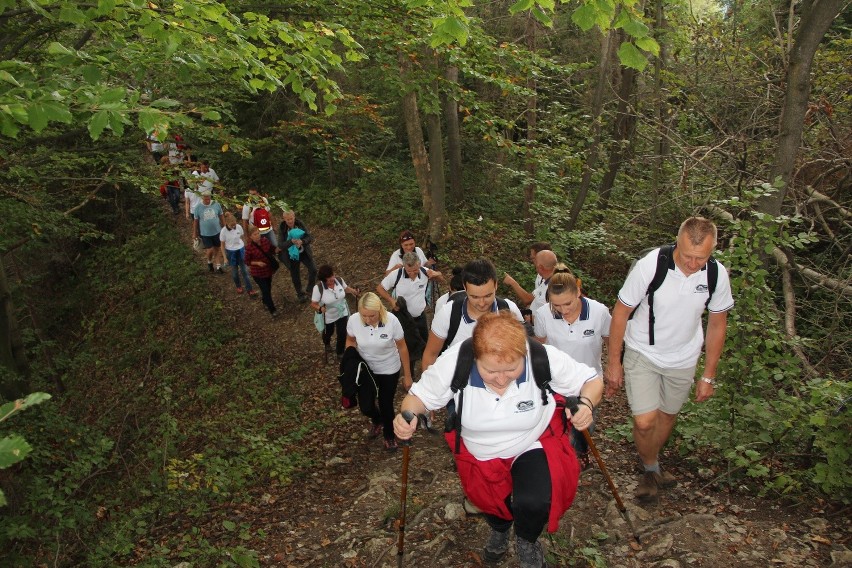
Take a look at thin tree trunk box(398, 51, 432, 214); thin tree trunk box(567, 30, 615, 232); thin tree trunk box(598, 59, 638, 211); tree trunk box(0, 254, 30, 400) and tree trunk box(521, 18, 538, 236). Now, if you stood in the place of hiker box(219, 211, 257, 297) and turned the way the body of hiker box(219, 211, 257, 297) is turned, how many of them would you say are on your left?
4

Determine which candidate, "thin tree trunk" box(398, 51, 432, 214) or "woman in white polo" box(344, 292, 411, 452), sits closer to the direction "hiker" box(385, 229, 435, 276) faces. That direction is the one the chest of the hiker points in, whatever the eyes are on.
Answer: the woman in white polo

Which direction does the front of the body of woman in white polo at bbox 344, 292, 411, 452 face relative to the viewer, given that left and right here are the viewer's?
facing the viewer

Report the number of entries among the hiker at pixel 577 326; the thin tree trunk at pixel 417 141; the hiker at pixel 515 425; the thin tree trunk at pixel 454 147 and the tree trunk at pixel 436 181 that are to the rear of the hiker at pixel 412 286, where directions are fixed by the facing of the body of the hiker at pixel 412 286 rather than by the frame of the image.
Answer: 3

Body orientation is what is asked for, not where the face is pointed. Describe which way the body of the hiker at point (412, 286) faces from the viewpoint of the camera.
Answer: toward the camera

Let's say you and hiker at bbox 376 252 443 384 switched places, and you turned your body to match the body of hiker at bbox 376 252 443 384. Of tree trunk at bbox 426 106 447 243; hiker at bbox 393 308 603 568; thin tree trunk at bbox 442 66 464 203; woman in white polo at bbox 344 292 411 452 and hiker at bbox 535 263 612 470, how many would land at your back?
2

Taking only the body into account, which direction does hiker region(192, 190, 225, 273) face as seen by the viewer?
toward the camera

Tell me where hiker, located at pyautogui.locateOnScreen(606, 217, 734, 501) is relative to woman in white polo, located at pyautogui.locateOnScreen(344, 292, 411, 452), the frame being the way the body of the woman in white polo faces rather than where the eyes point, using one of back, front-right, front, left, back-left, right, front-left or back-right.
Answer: front-left

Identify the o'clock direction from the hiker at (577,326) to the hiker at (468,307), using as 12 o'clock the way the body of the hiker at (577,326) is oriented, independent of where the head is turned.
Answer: the hiker at (468,307) is roughly at 2 o'clock from the hiker at (577,326).

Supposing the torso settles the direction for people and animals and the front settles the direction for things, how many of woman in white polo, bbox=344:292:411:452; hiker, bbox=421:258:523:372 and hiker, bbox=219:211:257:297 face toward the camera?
3

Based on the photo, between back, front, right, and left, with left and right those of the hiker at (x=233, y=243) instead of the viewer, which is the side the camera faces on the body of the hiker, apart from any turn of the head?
front

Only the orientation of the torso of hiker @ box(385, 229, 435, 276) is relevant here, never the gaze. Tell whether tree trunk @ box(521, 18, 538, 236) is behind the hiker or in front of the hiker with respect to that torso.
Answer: behind

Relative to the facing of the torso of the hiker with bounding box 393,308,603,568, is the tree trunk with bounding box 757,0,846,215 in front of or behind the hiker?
behind

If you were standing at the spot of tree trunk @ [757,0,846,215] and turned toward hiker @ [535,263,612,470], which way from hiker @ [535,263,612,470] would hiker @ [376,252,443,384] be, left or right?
right

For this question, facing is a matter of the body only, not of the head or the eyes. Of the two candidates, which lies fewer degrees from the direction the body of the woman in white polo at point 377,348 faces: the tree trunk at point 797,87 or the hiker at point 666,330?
the hiker

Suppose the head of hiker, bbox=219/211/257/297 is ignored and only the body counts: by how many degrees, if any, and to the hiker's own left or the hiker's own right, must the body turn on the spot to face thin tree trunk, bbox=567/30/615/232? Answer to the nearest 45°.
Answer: approximately 90° to the hiker's own left
